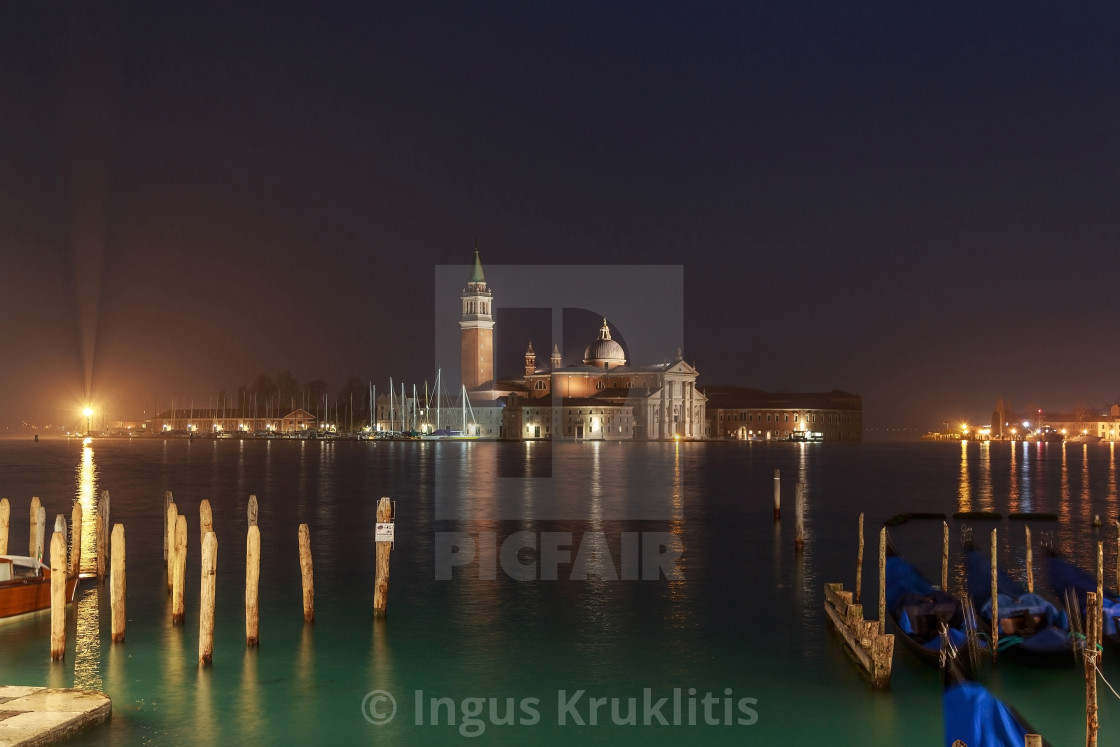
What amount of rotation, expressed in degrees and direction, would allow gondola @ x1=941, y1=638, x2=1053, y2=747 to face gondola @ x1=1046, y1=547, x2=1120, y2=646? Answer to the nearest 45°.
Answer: approximately 45° to its right

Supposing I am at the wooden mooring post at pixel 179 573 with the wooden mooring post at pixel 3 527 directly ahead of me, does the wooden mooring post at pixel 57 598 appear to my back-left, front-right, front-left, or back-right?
back-left

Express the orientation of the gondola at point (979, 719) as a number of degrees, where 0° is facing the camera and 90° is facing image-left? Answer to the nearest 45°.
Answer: approximately 135°

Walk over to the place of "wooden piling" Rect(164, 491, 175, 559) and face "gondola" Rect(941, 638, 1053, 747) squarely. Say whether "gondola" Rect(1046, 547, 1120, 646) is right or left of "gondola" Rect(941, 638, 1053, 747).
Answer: left
